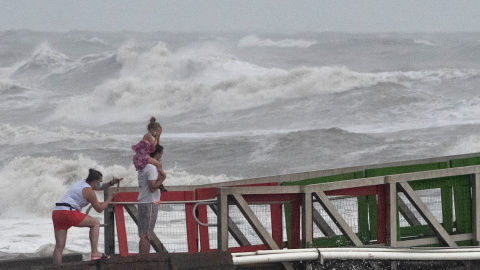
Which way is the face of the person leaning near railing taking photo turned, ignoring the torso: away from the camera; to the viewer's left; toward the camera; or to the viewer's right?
to the viewer's right

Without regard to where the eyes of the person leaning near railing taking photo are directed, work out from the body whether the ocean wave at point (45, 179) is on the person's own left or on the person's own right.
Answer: on the person's own left

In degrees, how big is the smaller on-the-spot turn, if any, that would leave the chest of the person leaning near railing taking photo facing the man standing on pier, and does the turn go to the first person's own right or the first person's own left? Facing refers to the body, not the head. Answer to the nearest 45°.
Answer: approximately 45° to the first person's own left

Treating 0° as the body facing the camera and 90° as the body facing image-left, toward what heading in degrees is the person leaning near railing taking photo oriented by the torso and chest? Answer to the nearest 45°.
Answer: approximately 270°
